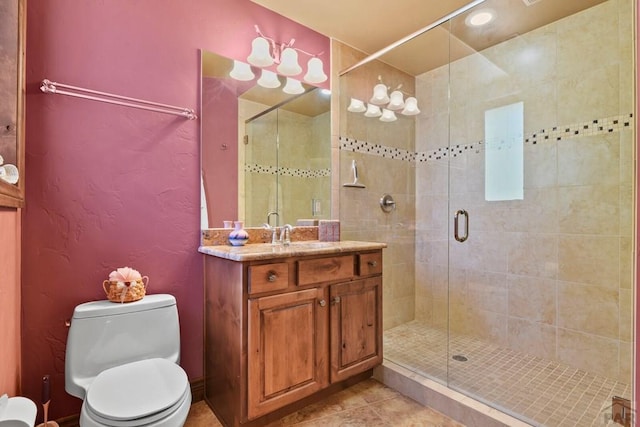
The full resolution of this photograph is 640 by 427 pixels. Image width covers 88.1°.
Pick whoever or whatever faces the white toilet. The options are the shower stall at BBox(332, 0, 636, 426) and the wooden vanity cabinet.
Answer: the shower stall

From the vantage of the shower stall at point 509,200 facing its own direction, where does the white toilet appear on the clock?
The white toilet is roughly at 12 o'clock from the shower stall.

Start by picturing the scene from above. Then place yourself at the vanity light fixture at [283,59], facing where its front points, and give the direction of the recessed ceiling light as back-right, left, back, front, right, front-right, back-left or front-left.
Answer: front-left

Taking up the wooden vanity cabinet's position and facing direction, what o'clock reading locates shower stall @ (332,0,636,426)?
The shower stall is roughly at 10 o'clock from the wooden vanity cabinet.

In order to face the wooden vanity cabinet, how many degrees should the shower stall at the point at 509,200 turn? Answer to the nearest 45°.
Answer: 0° — it already faces it

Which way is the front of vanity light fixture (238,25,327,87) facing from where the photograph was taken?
facing the viewer and to the right of the viewer

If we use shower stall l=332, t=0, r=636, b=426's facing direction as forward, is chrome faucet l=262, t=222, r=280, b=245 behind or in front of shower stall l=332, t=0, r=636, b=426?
in front

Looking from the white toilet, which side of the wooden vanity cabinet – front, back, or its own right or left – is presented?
right

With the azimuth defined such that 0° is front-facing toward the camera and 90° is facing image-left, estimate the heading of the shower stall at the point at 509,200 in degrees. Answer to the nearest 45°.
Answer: approximately 45°

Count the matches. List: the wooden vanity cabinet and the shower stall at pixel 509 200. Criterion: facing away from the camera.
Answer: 0
